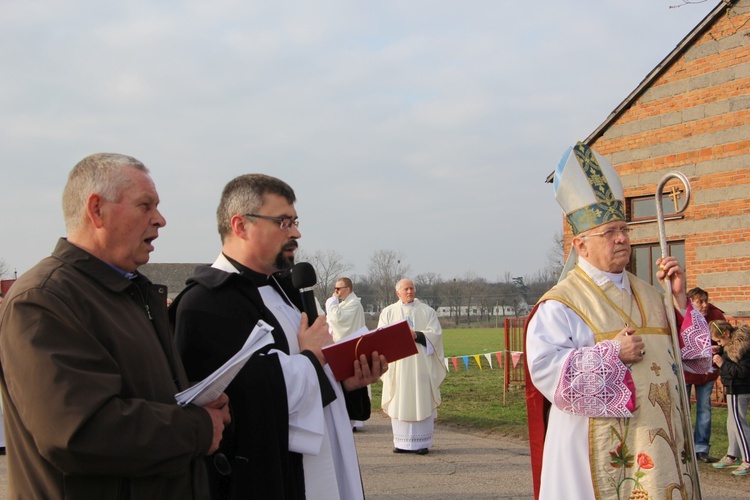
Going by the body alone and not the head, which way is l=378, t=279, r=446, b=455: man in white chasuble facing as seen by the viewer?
toward the camera

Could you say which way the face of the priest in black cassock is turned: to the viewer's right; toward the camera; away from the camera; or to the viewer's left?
to the viewer's right

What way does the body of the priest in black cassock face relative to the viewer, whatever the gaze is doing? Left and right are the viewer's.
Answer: facing to the right of the viewer

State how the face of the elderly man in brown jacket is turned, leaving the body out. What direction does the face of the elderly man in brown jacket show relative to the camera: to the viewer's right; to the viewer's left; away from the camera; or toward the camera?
to the viewer's right

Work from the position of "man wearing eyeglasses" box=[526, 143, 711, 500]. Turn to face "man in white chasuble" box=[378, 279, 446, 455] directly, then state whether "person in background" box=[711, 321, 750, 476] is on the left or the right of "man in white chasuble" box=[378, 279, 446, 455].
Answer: right

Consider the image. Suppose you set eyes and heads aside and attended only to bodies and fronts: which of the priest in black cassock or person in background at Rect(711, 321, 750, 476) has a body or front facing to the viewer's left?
the person in background

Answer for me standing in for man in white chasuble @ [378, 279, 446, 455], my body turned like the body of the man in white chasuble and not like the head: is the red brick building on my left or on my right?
on my left

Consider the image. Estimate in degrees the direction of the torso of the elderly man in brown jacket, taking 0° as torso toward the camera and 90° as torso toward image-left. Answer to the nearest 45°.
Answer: approximately 270°

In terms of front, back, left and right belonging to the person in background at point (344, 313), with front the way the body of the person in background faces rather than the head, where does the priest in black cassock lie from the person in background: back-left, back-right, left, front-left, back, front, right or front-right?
front-left

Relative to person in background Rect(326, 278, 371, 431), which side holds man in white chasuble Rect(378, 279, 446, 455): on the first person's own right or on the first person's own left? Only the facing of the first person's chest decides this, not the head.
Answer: on the first person's own left

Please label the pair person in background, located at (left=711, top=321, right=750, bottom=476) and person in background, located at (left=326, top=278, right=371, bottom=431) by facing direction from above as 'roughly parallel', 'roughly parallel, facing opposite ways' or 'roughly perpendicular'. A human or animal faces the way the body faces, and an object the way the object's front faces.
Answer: roughly perpendicular

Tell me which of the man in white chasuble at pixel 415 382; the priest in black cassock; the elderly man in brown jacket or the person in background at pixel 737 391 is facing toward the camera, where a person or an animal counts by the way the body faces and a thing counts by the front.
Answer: the man in white chasuble

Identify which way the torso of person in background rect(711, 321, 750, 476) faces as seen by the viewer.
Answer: to the viewer's left

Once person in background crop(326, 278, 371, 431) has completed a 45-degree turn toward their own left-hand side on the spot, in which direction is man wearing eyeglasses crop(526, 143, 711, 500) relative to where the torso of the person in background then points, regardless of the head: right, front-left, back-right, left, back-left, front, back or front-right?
front

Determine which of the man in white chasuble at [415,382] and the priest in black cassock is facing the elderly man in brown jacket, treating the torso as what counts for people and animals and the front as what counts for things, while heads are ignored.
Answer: the man in white chasuble

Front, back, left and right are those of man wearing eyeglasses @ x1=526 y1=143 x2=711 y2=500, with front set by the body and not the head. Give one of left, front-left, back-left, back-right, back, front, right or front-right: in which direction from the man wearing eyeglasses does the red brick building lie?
back-left

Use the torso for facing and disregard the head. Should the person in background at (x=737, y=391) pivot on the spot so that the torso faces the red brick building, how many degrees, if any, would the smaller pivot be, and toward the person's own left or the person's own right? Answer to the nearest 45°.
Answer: approximately 90° to the person's own right
